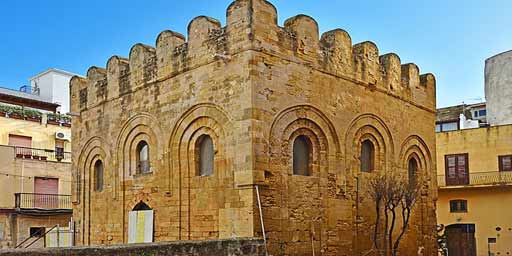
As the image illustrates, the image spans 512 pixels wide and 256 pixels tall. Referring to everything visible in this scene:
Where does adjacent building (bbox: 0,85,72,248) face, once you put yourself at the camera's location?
facing the viewer and to the right of the viewer

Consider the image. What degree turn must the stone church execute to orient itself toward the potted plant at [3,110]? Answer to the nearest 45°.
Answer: approximately 90° to its right

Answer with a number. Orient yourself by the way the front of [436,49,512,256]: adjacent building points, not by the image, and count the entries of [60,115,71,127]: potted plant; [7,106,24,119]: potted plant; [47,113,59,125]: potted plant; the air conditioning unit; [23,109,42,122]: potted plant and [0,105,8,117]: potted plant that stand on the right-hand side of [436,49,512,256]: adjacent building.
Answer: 6

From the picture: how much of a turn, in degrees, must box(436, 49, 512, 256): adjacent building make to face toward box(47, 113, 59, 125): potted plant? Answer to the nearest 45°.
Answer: approximately 90° to its right

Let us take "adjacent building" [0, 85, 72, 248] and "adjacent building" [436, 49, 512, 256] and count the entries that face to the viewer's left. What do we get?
0

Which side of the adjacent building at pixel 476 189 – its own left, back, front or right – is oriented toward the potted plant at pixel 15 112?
right

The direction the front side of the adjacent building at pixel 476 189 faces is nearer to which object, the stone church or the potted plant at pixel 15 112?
the stone church

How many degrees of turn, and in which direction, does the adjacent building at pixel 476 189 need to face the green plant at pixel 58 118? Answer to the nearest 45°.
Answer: approximately 90° to its right

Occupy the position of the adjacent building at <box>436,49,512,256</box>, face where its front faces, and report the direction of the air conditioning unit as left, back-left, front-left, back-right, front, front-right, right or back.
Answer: right

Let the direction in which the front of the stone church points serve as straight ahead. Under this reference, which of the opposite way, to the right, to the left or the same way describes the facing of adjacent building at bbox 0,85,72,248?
to the left

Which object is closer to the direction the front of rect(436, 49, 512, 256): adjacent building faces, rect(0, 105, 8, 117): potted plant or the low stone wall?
the low stone wall

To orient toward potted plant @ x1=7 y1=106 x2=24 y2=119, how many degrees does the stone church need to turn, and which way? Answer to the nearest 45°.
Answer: approximately 90° to its right
